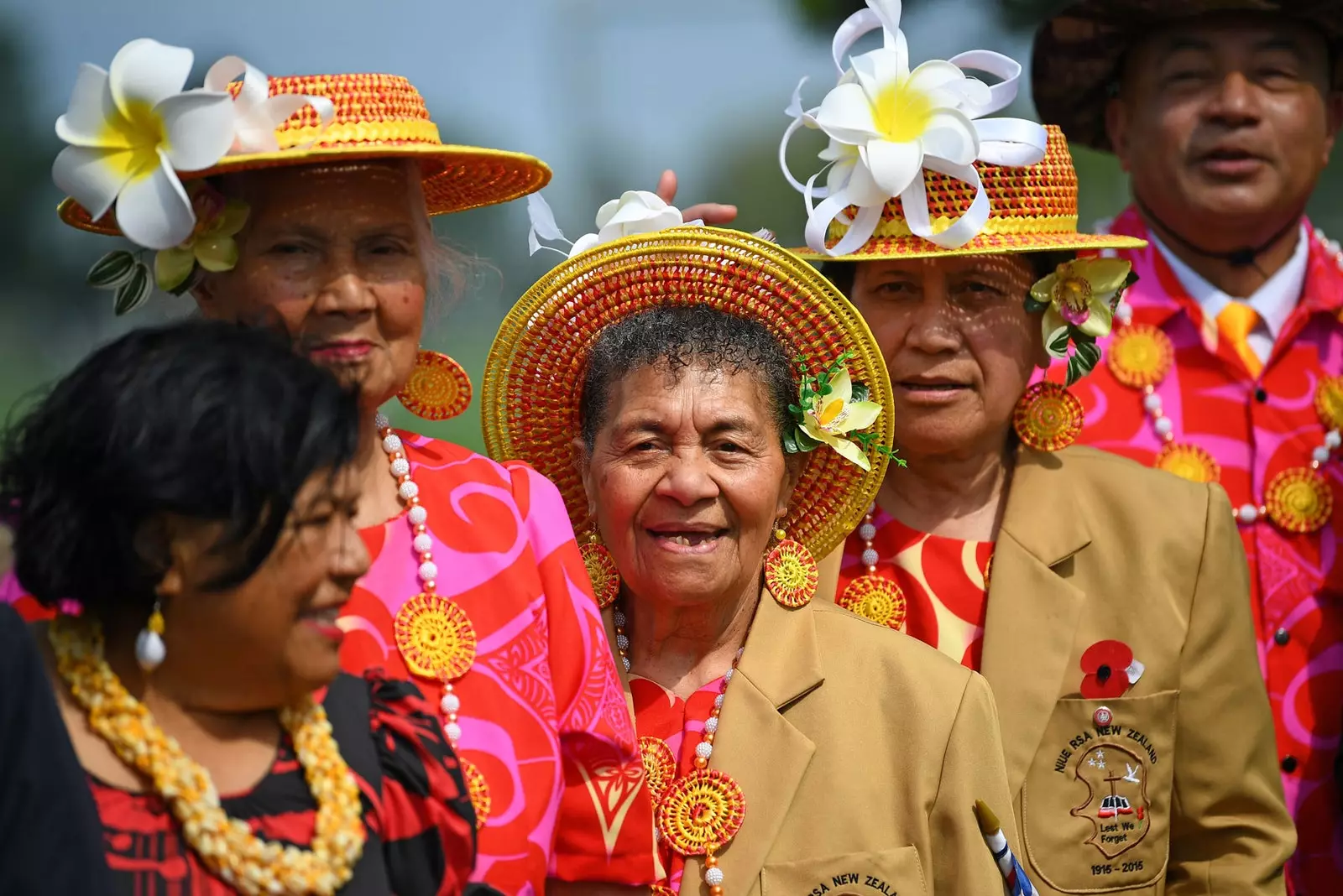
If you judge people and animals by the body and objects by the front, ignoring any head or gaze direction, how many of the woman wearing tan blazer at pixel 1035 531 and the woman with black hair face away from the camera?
0

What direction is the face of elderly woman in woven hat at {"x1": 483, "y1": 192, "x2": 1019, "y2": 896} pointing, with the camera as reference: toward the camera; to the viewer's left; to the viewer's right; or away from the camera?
toward the camera

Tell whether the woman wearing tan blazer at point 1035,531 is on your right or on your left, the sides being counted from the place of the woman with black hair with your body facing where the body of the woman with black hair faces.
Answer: on your left

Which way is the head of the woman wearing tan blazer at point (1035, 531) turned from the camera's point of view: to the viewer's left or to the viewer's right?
to the viewer's left

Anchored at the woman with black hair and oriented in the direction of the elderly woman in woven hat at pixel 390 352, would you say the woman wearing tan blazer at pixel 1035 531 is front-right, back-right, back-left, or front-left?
front-right

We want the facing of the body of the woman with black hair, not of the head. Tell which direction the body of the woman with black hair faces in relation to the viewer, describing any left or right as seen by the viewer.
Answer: facing the viewer and to the right of the viewer

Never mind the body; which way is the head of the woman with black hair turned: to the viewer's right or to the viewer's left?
to the viewer's right

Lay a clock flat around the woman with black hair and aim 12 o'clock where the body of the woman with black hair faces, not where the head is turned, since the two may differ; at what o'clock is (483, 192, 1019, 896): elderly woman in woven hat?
The elderly woman in woven hat is roughly at 9 o'clock from the woman with black hair.

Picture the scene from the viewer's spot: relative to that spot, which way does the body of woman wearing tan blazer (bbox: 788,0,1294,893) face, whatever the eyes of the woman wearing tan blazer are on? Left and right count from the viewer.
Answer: facing the viewer and to the left of the viewer

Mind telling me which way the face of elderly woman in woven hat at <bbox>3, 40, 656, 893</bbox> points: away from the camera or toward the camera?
toward the camera

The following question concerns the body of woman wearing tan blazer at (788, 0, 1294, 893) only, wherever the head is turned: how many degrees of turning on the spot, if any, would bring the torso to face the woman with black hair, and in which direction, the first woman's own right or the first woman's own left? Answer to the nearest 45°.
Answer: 0° — they already face them
